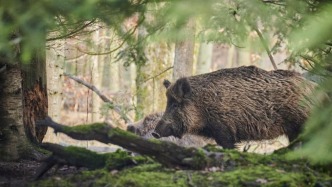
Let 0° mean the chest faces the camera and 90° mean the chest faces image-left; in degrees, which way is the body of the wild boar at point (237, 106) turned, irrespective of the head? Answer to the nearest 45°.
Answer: approximately 90°

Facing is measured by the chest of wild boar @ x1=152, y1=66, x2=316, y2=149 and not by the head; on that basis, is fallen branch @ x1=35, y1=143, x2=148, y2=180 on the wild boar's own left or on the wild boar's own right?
on the wild boar's own left

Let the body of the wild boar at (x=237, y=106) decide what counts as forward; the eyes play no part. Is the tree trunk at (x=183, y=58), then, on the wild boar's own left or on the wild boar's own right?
on the wild boar's own right

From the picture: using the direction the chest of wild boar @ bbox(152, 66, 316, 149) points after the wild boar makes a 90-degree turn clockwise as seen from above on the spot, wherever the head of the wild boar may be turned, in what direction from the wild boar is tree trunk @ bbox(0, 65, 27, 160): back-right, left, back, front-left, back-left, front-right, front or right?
back-left
